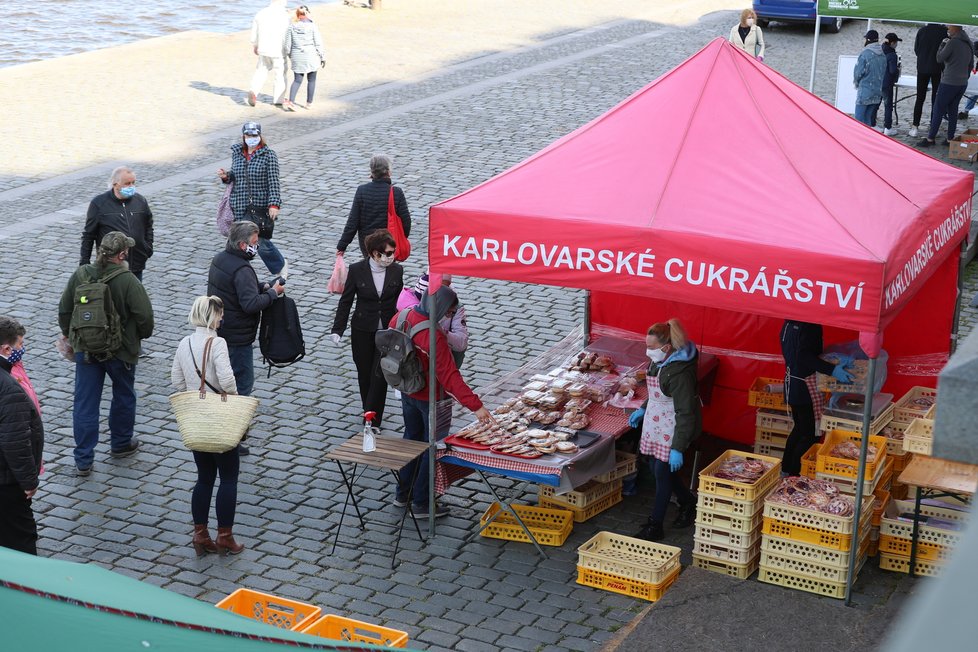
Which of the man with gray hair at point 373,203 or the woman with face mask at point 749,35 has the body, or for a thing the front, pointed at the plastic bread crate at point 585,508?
the woman with face mask

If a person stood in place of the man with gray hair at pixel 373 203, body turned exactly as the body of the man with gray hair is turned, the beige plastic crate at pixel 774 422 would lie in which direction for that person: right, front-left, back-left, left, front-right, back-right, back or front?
back-right

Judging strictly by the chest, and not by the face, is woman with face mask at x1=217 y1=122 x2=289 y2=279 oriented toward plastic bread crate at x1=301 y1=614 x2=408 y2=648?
yes

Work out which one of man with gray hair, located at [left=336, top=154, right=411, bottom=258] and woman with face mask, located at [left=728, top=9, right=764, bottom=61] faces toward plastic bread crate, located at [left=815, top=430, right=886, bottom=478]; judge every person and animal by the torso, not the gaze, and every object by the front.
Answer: the woman with face mask

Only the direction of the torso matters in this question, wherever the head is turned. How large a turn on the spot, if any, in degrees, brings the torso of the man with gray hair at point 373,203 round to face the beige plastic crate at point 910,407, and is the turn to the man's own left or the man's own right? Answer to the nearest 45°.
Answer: approximately 135° to the man's own right

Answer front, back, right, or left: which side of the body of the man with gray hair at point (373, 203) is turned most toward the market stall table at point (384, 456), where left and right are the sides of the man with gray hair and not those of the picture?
back

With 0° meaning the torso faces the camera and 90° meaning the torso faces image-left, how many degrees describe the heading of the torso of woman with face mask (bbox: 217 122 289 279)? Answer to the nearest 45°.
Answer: approximately 0°

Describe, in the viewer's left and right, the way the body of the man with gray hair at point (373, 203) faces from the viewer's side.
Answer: facing away from the viewer

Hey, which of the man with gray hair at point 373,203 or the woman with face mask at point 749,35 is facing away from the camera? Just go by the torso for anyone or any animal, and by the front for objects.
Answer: the man with gray hair

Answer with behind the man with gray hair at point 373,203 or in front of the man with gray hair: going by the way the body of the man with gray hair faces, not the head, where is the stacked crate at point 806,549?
behind

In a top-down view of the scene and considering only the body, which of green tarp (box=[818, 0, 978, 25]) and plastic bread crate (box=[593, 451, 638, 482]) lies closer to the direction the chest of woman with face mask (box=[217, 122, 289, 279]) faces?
the plastic bread crate
